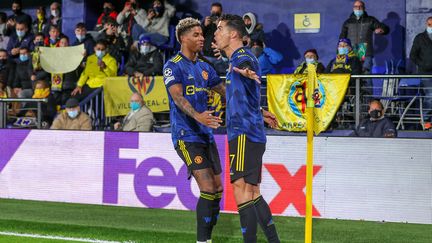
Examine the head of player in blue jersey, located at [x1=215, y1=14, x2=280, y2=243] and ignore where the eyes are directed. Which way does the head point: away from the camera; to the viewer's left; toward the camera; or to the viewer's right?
to the viewer's left

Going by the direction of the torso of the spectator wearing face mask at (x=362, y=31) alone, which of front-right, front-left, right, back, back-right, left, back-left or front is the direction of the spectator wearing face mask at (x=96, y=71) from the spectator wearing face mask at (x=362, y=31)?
right

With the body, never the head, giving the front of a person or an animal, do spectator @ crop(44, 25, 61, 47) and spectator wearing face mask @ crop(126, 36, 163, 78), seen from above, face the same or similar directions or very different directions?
same or similar directions

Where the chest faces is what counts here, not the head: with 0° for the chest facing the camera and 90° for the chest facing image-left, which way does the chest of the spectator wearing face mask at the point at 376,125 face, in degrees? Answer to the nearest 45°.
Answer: approximately 0°

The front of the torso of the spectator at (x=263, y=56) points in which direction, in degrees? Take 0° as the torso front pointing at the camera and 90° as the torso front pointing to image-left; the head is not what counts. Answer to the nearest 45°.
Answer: approximately 45°

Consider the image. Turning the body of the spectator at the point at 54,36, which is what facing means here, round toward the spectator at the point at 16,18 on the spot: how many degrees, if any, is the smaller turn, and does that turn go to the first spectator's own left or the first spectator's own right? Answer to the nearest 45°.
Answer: approximately 180°

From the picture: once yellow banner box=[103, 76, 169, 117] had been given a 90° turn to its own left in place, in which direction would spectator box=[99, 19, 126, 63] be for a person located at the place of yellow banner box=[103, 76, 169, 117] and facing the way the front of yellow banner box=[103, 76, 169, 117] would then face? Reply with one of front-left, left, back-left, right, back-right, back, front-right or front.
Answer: left

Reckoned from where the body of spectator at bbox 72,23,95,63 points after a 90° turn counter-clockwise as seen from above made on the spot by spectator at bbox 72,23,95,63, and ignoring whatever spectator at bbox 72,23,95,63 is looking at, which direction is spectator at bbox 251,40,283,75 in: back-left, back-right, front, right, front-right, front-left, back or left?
front

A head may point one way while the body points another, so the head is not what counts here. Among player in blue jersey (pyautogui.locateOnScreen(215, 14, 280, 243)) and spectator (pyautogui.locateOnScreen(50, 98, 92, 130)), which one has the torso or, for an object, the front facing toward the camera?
the spectator

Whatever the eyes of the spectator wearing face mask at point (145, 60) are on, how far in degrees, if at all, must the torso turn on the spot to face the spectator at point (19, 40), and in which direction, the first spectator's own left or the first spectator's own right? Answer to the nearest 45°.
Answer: approximately 135° to the first spectator's own right

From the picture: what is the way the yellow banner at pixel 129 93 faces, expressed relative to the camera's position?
facing the viewer

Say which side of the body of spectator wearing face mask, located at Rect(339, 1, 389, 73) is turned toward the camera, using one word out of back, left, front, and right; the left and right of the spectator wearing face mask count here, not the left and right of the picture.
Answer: front

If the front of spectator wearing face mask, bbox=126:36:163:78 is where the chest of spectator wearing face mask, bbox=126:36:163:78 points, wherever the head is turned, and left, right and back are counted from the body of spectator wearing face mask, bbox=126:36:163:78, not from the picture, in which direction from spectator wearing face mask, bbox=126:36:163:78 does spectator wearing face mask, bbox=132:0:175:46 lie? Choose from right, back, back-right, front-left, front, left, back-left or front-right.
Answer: back

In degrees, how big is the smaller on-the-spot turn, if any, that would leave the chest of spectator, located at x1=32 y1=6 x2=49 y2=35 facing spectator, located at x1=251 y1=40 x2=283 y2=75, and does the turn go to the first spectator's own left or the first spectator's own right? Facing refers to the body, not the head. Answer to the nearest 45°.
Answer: approximately 45° to the first spectator's own left

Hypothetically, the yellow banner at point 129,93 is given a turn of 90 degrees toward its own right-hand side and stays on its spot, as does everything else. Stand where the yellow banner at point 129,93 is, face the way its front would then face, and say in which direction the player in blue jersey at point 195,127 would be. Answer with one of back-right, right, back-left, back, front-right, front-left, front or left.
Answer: left

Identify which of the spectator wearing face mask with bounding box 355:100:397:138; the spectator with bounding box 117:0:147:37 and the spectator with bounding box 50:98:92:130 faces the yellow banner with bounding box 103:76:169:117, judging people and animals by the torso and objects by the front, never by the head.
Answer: the spectator with bounding box 117:0:147:37
